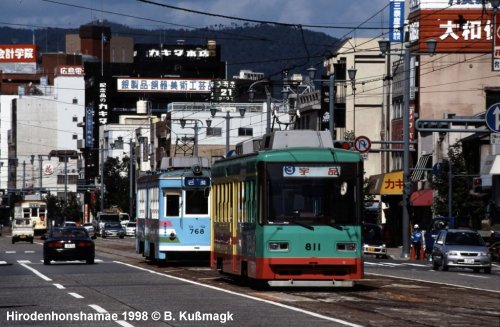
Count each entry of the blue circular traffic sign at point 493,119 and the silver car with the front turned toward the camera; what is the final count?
2

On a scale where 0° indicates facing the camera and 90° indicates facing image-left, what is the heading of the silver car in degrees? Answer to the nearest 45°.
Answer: approximately 0°

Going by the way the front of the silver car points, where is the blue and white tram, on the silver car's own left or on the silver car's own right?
on the silver car's own right

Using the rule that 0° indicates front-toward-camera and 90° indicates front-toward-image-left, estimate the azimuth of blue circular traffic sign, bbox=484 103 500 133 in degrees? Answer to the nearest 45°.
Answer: approximately 0°

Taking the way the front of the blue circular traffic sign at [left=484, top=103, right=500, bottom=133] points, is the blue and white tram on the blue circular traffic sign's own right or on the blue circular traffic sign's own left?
on the blue circular traffic sign's own right
